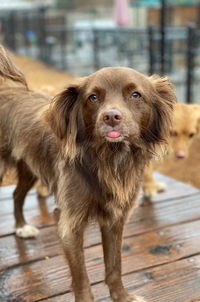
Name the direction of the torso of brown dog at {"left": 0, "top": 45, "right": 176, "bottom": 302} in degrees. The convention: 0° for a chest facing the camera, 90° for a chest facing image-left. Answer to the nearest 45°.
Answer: approximately 315°

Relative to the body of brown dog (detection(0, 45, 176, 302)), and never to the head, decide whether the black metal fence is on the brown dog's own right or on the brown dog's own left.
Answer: on the brown dog's own left
